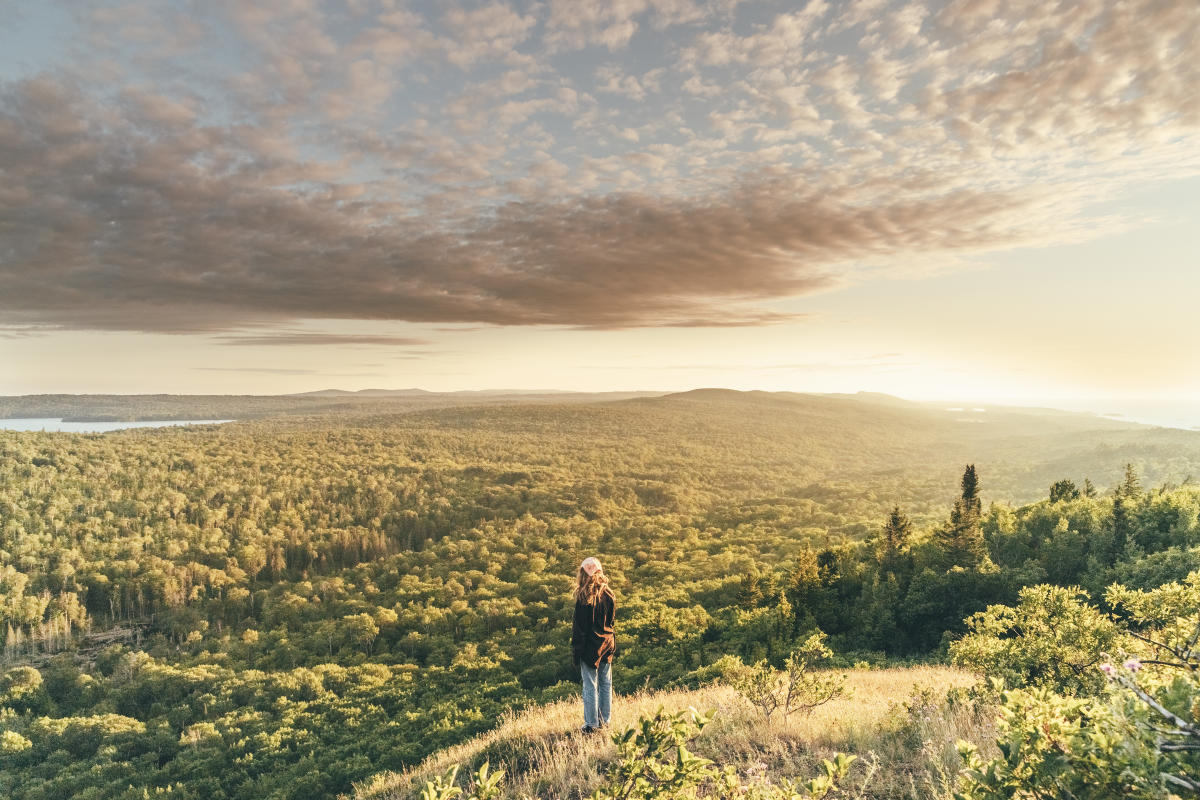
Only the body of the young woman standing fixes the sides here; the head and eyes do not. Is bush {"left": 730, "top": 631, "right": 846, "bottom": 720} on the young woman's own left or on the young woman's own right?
on the young woman's own right

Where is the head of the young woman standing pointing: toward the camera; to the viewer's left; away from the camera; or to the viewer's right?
away from the camera

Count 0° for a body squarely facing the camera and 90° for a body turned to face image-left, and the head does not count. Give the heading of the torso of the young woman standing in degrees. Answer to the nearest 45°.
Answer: approximately 180°
